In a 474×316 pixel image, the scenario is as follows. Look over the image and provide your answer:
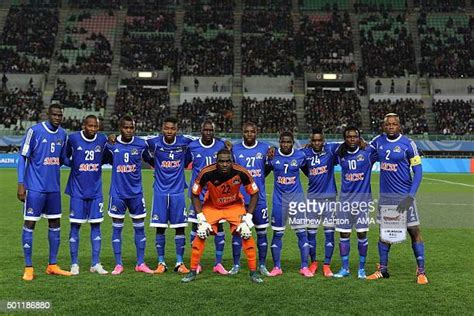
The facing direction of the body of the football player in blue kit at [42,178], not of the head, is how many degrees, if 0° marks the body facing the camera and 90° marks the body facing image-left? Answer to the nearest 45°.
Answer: approximately 315°

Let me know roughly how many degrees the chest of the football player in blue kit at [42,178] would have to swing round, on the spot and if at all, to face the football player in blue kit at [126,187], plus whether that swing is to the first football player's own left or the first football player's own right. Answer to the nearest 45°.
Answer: approximately 45° to the first football player's own left

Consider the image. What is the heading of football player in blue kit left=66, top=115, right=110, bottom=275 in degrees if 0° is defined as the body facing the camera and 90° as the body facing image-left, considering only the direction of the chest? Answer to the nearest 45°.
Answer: approximately 0°

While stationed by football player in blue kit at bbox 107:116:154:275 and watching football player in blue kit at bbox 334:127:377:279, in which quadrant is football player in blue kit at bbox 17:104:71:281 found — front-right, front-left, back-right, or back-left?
back-right

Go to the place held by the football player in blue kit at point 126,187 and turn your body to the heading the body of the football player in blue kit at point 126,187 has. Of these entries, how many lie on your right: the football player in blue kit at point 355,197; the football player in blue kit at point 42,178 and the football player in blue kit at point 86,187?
2

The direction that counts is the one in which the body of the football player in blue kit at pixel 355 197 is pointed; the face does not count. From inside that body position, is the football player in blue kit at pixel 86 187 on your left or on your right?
on your right
